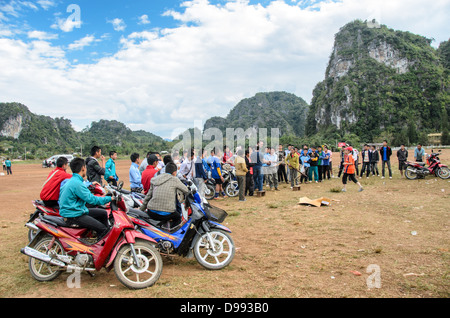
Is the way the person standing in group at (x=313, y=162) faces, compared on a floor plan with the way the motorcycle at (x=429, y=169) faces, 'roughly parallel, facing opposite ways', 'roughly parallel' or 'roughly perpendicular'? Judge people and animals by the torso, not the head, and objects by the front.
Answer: roughly perpendicular

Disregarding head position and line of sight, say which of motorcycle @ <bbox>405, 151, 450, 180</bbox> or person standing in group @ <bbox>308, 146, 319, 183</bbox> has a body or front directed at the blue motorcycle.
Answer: the person standing in group

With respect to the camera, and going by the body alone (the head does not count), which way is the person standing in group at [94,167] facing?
to the viewer's right

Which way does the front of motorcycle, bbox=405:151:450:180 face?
to the viewer's right

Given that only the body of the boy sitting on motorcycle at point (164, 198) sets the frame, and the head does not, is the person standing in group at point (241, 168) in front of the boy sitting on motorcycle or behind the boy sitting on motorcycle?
in front

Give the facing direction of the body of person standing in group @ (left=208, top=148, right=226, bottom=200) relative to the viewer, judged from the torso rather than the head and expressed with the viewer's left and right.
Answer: facing away from the viewer and to the right of the viewer

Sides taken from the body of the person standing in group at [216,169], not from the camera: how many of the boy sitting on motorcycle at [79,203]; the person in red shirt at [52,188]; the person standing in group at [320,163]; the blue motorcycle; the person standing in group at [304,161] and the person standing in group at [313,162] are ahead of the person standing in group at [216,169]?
3

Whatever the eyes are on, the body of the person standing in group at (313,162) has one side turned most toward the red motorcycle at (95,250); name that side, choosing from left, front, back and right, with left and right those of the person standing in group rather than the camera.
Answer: front

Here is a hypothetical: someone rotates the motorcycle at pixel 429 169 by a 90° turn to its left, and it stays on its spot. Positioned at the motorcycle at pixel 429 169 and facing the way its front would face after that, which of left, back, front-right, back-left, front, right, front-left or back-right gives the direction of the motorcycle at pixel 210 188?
back-left

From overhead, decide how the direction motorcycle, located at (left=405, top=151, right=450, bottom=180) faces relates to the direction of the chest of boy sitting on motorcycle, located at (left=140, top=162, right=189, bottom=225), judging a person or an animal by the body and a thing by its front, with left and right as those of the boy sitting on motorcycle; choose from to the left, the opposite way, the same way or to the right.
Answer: to the right

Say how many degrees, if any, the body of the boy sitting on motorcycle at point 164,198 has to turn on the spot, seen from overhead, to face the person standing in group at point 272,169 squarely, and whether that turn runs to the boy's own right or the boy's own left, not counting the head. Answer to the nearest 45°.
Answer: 0° — they already face them

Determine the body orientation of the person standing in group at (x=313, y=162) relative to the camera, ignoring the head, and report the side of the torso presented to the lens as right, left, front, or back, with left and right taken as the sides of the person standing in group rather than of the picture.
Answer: front

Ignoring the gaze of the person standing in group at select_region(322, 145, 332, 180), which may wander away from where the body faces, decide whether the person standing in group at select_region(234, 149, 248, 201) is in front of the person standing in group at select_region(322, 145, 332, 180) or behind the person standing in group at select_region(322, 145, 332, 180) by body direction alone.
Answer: in front

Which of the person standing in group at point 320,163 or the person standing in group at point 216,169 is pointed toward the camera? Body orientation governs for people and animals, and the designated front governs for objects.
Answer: the person standing in group at point 320,163

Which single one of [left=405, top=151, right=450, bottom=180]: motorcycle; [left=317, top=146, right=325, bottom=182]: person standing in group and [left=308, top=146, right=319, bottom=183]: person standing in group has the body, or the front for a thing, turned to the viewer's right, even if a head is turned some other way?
the motorcycle

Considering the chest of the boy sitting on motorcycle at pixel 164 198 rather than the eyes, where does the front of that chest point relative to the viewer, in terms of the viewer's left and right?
facing away from the viewer and to the right of the viewer

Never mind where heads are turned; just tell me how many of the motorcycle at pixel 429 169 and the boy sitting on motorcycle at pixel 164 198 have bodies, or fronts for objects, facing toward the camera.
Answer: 0

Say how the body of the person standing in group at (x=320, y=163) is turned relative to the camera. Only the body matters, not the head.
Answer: toward the camera

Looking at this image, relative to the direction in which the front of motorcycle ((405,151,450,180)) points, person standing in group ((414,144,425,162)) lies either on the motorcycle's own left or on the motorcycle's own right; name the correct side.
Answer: on the motorcycle's own left
